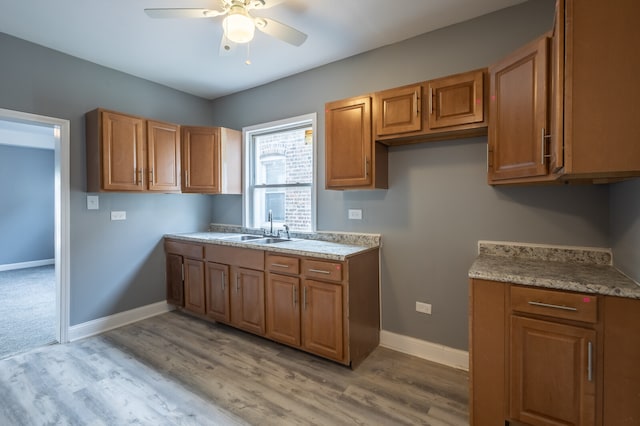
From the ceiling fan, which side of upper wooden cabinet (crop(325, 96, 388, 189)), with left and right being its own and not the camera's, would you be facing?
front

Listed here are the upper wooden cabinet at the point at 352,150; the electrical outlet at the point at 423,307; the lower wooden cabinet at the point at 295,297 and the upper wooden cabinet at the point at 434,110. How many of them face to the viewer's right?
0

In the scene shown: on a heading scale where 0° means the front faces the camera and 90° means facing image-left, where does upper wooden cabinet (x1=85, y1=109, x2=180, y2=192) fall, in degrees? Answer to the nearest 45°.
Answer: approximately 315°

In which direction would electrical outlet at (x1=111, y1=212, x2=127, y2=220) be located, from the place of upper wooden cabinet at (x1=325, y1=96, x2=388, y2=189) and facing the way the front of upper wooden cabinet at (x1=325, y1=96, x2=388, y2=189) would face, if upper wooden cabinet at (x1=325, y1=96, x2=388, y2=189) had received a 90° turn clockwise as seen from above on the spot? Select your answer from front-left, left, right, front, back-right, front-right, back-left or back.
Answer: front-left

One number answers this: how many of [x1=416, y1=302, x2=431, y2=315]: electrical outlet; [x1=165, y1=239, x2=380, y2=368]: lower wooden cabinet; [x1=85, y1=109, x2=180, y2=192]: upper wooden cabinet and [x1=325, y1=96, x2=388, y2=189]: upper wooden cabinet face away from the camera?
0

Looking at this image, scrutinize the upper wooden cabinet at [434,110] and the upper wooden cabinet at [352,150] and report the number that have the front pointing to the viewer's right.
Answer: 0

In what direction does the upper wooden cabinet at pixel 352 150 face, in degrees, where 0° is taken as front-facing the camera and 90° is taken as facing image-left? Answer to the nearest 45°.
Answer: approximately 45°

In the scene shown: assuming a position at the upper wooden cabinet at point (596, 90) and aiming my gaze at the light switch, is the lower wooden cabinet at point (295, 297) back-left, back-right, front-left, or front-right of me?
front-right

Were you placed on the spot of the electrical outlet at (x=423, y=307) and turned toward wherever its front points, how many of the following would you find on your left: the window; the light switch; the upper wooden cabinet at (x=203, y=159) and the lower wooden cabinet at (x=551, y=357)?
1

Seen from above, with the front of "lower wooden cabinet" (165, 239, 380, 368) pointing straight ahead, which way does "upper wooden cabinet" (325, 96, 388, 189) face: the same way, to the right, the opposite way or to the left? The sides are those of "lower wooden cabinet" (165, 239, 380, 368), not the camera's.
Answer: the same way

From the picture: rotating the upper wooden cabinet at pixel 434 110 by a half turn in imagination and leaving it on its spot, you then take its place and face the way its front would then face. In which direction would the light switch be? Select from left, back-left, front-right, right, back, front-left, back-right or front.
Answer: back-left

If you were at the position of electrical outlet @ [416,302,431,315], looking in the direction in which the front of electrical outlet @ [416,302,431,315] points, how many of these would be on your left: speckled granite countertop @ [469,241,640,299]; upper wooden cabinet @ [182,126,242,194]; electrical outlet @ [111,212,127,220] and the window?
1

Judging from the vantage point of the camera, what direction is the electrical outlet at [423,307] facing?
facing the viewer and to the left of the viewer

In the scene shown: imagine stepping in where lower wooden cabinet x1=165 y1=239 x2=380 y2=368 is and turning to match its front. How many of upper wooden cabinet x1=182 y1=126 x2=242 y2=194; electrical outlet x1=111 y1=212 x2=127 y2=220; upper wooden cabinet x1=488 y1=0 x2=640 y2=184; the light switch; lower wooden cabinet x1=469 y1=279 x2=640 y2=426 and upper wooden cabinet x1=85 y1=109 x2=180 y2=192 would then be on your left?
2

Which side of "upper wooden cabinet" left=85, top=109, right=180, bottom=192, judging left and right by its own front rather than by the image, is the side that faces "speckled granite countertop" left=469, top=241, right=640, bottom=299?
front

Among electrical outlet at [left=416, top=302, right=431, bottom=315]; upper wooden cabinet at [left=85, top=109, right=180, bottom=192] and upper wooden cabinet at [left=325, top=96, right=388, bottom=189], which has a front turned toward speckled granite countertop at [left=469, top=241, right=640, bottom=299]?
upper wooden cabinet at [left=85, top=109, right=180, bottom=192]

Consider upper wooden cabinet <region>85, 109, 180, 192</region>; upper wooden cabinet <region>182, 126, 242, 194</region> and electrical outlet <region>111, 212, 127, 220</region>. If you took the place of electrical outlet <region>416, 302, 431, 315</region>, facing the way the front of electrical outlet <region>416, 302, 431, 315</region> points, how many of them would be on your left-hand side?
0

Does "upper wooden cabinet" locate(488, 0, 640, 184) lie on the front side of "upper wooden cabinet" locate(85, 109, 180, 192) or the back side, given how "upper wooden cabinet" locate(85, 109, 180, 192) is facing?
on the front side
